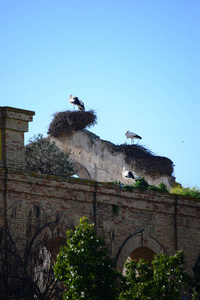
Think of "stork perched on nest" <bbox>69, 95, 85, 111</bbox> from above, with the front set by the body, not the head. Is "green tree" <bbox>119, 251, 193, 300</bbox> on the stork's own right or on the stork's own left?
on the stork's own left

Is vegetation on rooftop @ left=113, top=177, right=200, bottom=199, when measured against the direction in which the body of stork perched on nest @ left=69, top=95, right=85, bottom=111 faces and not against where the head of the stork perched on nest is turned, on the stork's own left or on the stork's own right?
on the stork's own left

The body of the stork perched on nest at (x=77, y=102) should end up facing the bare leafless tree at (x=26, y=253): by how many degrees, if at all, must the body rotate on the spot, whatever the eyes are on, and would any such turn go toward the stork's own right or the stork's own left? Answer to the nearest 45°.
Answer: approximately 90° to the stork's own left

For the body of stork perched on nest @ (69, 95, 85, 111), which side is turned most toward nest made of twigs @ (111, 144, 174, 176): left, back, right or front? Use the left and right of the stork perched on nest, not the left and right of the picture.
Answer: back

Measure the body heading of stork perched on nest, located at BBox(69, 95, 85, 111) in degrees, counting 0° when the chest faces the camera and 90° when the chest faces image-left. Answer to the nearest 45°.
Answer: approximately 90°

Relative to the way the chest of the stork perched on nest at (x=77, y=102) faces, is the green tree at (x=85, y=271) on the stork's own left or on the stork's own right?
on the stork's own left

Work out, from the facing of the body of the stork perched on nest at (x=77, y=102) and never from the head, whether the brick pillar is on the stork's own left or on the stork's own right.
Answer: on the stork's own left
